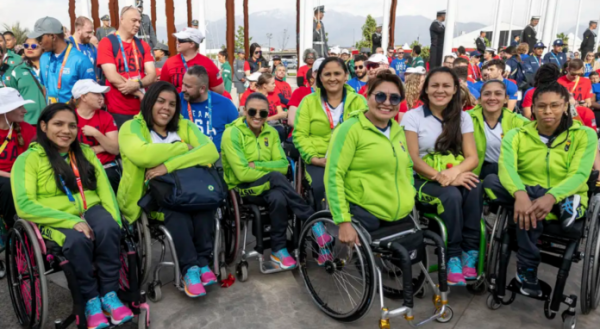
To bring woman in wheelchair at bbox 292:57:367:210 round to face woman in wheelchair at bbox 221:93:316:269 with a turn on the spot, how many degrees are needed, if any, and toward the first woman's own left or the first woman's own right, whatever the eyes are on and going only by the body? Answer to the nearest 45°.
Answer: approximately 45° to the first woman's own right

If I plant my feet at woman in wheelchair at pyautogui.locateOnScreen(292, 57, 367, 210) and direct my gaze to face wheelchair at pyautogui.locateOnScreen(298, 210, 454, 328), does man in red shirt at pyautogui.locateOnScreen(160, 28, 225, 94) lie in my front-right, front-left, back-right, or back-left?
back-right

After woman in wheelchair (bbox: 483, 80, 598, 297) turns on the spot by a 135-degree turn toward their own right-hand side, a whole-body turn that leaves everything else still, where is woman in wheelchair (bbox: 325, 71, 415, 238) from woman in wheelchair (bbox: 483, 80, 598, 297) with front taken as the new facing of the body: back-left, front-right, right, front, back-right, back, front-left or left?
left

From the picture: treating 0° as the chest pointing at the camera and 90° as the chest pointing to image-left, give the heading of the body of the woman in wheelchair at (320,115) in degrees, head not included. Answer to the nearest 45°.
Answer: approximately 0°

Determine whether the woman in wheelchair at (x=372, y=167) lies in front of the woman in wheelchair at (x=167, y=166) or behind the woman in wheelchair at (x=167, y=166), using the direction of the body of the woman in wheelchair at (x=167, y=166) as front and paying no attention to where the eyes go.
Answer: in front

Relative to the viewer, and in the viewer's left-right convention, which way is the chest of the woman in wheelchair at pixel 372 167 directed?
facing the viewer and to the right of the viewer

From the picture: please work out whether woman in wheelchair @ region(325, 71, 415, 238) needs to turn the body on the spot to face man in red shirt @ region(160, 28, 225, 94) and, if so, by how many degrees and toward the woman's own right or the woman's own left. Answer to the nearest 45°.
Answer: approximately 180°

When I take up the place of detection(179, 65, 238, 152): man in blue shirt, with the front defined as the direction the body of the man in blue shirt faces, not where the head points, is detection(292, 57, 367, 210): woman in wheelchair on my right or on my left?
on my left

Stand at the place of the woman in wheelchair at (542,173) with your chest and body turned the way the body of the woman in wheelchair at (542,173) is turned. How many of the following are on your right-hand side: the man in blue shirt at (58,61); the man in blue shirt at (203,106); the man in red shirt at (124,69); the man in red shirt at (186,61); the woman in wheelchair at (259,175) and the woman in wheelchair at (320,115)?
6

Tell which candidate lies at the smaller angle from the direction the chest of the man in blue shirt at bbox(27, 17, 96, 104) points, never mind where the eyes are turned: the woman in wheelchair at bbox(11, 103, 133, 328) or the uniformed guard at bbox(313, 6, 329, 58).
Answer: the woman in wheelchair

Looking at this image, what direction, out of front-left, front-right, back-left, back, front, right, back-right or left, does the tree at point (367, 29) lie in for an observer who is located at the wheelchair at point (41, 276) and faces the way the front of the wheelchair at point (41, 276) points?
left

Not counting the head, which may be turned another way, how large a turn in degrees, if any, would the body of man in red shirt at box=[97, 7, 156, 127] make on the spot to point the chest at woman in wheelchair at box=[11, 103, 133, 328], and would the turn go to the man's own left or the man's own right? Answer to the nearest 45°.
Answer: approximately 45° to the man's own right

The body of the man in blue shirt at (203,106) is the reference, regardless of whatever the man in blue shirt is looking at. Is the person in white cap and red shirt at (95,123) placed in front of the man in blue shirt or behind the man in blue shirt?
in front

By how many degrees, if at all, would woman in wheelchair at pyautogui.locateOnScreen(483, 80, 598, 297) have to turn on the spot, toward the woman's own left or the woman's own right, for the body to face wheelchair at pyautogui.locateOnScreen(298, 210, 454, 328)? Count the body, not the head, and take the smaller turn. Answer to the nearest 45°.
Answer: approximately 45° to the woman's own right

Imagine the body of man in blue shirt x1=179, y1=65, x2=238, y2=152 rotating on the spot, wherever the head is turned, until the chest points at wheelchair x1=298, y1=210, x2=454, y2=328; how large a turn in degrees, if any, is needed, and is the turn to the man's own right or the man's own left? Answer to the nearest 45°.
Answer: approximately 90° to the man's own left

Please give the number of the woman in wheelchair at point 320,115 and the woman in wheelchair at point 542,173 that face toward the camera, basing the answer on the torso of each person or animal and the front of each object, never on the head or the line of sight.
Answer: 2
